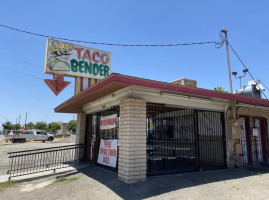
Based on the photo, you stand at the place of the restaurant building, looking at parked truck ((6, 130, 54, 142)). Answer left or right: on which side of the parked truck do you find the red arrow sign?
left

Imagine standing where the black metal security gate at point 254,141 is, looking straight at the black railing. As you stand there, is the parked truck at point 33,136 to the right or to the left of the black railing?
right

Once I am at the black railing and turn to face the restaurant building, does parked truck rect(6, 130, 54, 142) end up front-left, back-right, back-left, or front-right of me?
back-left
